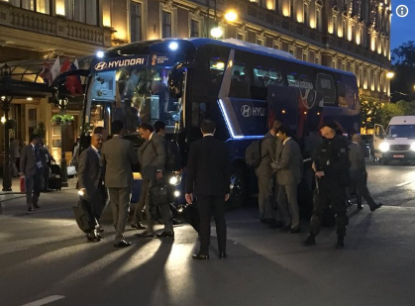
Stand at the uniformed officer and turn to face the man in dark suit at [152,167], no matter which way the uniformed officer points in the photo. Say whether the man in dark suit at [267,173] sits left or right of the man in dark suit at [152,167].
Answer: right

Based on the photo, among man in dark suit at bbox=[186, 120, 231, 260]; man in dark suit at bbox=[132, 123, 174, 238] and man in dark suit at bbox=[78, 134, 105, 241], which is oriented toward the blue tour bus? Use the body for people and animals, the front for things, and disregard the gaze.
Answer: man in dark suit at bbox=[186, 120, 231, 260]

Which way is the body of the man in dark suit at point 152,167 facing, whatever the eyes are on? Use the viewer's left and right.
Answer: facing to the left of the viewer

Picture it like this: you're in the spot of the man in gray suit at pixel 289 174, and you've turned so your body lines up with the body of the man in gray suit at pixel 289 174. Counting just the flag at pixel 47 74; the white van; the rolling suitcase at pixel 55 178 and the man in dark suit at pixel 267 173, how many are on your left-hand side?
0

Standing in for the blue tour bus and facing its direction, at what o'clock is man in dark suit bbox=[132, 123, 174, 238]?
The man in dark suit is roughly at 11 o'clock from the blue tour bus.

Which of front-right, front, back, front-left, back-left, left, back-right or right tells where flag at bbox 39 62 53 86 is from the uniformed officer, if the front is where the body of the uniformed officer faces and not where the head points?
right

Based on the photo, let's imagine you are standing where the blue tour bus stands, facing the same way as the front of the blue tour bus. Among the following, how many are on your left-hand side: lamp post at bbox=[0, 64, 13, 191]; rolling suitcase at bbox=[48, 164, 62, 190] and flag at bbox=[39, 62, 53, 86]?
0

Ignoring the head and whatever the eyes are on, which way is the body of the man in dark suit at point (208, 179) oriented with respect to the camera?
away from the camera

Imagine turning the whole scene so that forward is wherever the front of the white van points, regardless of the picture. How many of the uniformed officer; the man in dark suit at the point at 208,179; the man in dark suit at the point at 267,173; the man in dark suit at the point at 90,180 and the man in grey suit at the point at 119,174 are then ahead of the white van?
5

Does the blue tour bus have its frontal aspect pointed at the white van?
no

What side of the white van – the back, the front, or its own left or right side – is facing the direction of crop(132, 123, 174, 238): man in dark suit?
front

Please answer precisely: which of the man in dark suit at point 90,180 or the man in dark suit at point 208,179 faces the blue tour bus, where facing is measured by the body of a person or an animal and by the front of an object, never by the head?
the man in dark suit at point 208,179

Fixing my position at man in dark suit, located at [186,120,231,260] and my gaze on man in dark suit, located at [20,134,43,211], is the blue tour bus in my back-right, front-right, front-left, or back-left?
front-right

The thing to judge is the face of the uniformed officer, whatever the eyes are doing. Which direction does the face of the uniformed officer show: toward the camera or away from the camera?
toward the camera

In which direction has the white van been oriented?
toward the camera

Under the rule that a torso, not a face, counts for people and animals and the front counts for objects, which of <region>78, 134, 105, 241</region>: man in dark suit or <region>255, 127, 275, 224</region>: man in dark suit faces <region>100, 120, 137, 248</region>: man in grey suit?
<region>78, 134, 105, 241</region>: man in dark suit
